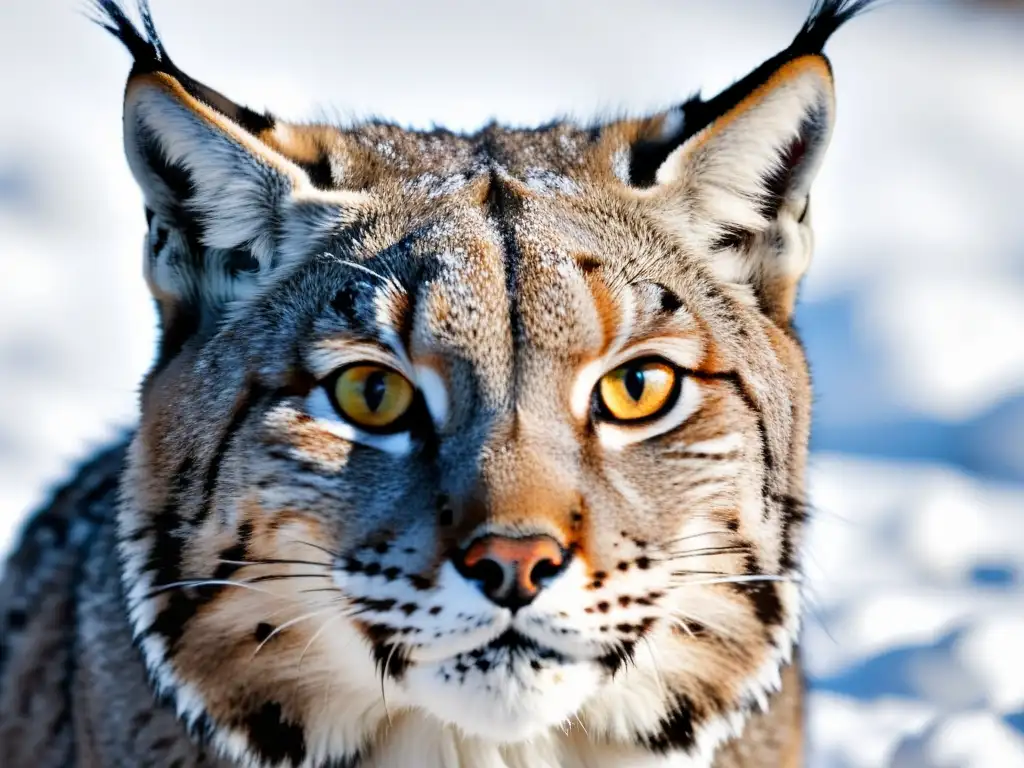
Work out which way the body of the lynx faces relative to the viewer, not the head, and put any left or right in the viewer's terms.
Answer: facing the viewer
